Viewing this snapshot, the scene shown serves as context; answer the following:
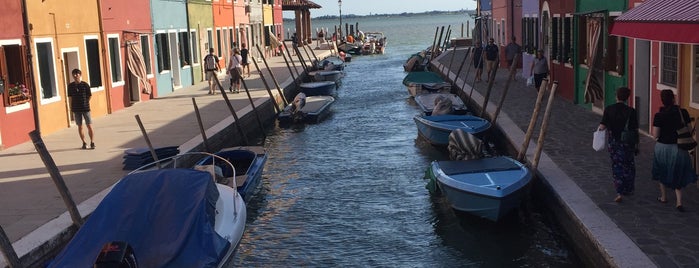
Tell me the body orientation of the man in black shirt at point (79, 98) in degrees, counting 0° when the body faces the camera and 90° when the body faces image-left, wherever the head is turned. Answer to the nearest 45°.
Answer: approximately 0°

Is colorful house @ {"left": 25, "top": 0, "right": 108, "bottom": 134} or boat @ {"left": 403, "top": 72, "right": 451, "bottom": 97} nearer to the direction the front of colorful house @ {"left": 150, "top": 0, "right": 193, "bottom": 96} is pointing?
the boat

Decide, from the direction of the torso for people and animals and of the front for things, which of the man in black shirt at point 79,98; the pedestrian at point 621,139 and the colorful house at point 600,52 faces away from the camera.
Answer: the pedestrian

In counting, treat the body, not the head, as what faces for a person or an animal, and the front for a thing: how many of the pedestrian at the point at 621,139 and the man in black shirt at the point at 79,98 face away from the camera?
1

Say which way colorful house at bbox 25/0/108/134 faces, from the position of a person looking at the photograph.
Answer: facing the viewer and to the right of the viewer

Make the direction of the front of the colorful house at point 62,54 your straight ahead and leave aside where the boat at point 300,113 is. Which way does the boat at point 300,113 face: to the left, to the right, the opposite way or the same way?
to the left

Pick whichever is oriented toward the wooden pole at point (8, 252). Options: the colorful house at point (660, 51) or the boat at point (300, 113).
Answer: the colorful house

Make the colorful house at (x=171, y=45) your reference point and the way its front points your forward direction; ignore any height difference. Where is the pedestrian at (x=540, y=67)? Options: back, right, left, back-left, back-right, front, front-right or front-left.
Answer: front

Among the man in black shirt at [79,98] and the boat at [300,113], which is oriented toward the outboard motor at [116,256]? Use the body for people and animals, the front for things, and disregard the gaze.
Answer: the man in black shirt

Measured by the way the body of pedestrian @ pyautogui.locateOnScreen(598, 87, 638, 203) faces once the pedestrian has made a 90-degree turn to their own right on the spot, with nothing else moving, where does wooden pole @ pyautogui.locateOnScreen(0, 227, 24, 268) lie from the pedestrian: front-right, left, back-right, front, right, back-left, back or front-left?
back-right

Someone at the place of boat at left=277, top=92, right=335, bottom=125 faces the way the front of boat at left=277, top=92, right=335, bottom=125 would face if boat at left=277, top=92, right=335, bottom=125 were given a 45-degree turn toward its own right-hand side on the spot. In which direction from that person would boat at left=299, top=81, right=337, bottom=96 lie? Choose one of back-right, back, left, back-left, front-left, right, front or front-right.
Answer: left

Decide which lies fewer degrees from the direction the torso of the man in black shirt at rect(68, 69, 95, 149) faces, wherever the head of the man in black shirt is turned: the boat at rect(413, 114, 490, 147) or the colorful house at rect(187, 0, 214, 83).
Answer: the boat

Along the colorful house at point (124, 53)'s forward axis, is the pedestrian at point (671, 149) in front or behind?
in front

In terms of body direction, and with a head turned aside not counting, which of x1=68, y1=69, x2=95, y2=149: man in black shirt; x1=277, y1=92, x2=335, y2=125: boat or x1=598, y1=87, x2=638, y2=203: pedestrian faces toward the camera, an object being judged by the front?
the man in black shirt

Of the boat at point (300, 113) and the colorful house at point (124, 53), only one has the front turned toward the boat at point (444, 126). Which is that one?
the colorful house
